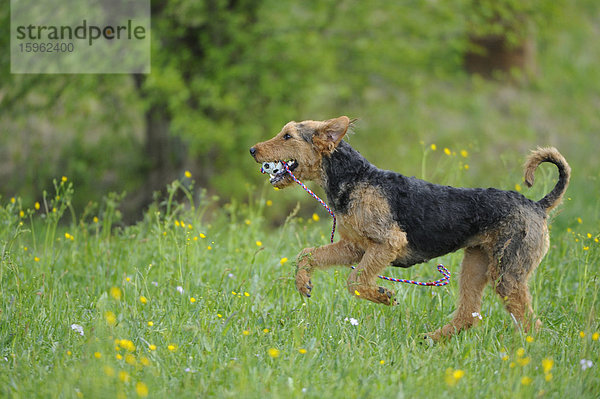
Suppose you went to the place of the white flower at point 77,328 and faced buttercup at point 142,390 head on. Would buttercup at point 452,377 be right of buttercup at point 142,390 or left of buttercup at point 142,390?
left

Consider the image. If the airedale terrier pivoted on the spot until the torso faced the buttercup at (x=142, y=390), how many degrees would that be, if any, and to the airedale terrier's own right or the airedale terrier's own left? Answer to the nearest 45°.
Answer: approximately 45° to the airedale terrier's own left

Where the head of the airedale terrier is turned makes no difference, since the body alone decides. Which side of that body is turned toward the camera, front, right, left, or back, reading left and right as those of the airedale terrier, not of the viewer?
left

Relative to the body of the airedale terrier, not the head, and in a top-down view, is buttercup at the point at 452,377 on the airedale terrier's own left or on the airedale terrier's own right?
on the airedale terrier's own left

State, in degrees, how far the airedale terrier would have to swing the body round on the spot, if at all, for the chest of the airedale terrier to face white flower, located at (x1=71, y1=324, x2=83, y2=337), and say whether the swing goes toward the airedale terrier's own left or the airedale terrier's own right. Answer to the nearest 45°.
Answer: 0° — it already faces it

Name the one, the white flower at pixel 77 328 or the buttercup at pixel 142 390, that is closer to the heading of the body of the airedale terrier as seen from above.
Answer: the white flower
